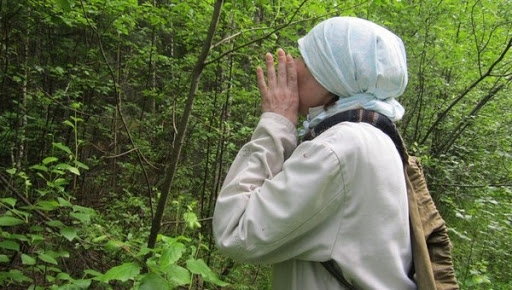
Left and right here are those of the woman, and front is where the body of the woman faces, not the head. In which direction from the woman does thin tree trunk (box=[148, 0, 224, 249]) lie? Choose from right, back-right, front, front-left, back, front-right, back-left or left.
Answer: front-right

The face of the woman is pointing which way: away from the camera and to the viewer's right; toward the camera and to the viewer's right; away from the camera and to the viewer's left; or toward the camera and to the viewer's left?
away from the camera and to the viewer's left

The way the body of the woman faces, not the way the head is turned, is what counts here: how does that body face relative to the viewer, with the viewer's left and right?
facing to the left of the viewer
